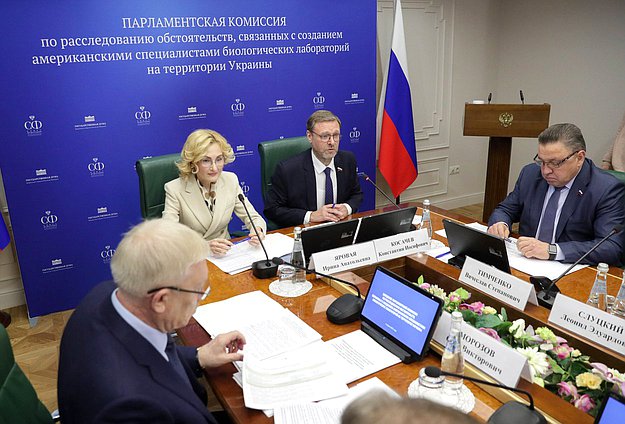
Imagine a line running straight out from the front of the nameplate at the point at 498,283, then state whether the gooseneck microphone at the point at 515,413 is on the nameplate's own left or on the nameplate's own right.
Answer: on the nameplate's own left

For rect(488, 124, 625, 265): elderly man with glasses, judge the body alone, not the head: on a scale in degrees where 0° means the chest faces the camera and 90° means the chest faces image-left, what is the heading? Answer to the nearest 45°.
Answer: approximately 45°

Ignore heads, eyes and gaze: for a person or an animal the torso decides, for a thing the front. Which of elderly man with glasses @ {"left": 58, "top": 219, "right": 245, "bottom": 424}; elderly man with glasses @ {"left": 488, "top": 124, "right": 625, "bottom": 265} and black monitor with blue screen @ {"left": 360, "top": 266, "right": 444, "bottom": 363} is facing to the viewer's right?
elderly man with glasses @ {"left": 58, "top": 219, "right": 245, "bottom": 424}

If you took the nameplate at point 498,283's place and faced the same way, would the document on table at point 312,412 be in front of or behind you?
in front

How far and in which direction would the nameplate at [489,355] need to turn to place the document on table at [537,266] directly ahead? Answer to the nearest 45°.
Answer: approximately 135° to its right

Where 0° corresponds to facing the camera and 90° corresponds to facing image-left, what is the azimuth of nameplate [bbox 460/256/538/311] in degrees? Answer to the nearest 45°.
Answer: approximately 45°

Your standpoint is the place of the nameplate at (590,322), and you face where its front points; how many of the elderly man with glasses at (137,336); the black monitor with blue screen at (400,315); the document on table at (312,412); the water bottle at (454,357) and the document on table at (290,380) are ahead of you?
5

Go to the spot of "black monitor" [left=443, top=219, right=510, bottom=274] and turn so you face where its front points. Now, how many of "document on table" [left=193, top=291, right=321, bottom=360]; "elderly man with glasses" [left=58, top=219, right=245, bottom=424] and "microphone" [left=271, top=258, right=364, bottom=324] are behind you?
3

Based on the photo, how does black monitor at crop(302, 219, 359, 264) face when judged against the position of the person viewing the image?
facing away from the viewer and to the left of the viewer

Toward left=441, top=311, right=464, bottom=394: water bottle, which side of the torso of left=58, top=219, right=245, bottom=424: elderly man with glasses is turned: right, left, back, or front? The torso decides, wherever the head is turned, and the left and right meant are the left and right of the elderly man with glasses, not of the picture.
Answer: front

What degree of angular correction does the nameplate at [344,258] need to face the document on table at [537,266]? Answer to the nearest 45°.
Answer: approximately 45° to its left

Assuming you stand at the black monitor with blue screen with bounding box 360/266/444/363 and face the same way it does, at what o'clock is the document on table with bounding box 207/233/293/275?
The document on table is roughly at 3 o'clock from the black monitor with blue screen.
